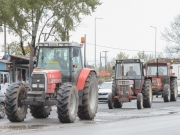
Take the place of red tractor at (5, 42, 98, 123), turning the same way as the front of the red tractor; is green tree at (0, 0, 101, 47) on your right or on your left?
on your right

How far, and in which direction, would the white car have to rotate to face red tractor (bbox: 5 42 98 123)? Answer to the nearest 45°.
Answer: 0° — it already faces it

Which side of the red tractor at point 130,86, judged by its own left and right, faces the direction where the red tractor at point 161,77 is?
back

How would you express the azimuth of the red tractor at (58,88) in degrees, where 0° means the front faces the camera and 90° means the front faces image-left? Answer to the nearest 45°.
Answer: approximately 45°

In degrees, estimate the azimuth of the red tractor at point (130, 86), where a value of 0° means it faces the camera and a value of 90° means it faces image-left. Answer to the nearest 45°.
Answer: approximately 0°

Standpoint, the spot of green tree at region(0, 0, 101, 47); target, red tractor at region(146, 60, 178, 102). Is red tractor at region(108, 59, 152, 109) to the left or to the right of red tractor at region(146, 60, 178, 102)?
right

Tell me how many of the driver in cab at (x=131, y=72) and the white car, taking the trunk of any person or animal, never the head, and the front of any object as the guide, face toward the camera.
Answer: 2

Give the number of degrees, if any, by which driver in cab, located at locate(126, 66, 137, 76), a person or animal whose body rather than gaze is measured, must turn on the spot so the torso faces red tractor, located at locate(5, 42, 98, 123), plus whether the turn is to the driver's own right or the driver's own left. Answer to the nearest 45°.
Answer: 0° — they already face it
